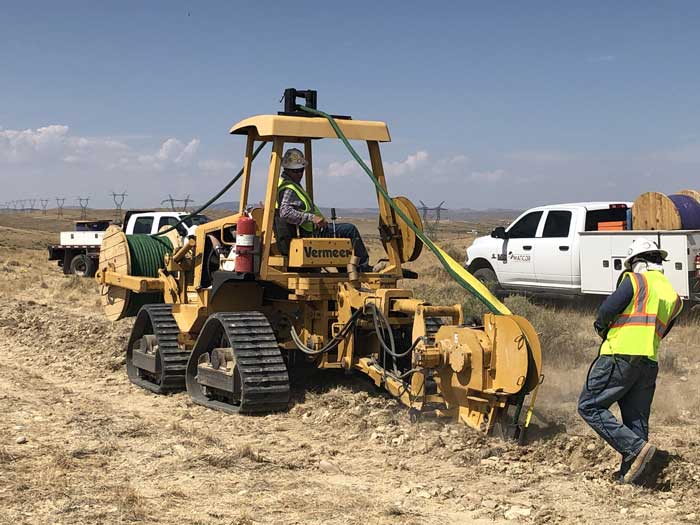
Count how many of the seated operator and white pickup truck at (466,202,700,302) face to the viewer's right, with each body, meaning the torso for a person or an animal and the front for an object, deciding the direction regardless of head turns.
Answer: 1

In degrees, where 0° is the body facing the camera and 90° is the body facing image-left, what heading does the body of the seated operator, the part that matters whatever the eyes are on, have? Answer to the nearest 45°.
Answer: approximately 270°

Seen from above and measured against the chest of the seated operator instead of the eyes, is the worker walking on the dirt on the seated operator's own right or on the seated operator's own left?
on the seated operator's own right

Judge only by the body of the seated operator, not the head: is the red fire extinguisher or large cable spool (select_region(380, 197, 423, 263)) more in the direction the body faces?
the large cable spool

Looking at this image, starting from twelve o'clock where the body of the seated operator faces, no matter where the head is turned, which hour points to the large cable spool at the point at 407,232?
The large cable spool is roughly at 12 o'clock from the seated operator.

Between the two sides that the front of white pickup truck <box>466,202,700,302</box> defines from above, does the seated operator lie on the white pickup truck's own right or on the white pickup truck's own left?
on the white pickup truck's own left

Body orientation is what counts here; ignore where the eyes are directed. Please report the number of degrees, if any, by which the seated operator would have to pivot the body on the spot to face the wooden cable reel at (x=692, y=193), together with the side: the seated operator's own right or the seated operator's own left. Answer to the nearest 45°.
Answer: approximately 45° to the seated operator's own left
